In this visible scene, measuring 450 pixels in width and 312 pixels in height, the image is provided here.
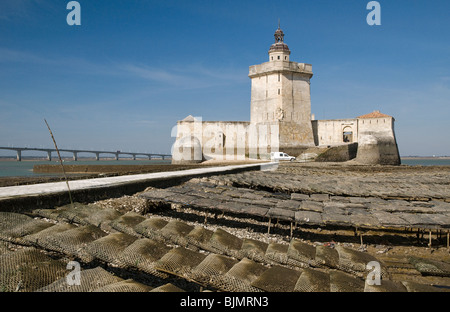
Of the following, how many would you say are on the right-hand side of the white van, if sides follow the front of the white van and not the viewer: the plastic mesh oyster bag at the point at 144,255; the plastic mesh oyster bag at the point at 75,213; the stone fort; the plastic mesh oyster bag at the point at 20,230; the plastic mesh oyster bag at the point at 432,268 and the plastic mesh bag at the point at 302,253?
5

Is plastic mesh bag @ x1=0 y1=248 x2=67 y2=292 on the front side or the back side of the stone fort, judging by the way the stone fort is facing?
on the front side

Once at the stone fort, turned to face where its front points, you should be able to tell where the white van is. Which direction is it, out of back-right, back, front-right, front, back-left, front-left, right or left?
front

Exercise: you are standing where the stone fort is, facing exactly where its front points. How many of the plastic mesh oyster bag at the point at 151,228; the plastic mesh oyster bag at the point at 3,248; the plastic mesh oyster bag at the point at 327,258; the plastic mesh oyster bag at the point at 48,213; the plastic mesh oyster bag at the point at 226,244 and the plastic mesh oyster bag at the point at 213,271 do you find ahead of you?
6

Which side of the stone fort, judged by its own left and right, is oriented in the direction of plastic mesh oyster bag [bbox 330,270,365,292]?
front

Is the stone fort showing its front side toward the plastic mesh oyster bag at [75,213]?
yes

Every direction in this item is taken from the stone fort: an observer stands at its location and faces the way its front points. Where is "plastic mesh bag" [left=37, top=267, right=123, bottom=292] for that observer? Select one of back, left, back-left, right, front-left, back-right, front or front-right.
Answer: front

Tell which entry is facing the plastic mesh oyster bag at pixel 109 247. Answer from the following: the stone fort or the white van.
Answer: the stone fort

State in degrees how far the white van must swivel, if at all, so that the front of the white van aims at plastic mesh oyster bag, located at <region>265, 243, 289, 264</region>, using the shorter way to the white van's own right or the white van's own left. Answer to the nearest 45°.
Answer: approximately 90° to the white van's own right

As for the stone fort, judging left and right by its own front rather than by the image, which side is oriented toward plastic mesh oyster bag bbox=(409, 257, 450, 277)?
front

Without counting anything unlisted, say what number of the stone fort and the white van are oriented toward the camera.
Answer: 1

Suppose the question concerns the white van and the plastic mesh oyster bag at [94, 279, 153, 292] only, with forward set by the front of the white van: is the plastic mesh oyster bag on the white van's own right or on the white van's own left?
on the white van's own right

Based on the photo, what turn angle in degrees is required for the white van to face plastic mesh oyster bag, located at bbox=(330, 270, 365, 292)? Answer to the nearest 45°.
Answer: approximately 90° to its right

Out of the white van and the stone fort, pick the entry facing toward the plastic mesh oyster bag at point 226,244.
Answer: the stone fort

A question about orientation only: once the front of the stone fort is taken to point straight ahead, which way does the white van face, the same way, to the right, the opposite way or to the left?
to the left

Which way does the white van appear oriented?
to the viewer's right

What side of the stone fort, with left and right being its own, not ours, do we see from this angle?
front

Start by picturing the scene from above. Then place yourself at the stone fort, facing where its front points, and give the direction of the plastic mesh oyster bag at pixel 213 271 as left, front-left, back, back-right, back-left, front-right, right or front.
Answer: front

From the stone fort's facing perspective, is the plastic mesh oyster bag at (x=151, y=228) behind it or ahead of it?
ahead
